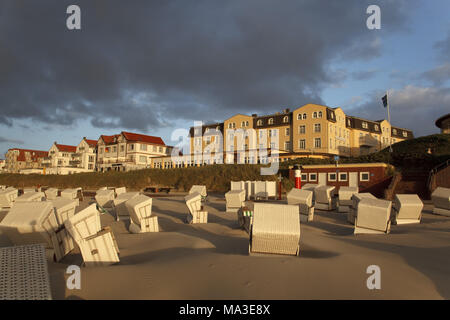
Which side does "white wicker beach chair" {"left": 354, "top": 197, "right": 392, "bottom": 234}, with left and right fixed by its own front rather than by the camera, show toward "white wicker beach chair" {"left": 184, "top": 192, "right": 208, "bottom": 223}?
left

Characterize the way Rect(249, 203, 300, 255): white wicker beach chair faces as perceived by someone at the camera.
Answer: facing away from the viewer

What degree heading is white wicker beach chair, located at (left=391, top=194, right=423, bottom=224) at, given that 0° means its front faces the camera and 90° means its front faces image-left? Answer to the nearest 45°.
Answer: approximately 135°

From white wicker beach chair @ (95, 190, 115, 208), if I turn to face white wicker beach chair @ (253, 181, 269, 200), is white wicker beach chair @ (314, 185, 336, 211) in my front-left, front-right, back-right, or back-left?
front-right

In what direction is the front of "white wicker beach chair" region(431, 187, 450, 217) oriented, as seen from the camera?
facing away from the viewer and to the left of the viewer

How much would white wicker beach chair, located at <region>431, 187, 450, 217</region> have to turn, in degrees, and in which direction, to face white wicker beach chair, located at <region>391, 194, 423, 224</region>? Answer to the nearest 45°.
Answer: approximately 135° to its left

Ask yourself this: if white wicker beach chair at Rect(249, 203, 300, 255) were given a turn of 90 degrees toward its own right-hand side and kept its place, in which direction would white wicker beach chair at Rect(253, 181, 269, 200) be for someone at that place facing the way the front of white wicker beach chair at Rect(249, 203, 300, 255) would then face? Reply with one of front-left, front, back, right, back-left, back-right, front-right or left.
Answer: left

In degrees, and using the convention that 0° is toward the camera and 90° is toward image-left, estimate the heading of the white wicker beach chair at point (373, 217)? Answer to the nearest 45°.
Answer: approximately 180°

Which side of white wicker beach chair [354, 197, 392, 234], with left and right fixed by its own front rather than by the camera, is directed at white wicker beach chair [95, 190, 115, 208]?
left

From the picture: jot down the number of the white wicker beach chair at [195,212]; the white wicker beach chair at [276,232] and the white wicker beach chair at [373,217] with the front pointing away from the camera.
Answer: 2

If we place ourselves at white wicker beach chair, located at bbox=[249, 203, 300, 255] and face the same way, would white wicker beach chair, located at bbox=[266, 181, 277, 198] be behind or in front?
in front

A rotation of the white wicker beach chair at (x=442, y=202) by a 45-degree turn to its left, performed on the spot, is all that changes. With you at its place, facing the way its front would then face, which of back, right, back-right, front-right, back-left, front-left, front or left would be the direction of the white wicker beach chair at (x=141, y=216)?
front-left

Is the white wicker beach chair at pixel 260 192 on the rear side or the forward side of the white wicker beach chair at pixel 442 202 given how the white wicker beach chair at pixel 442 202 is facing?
on the forward side
